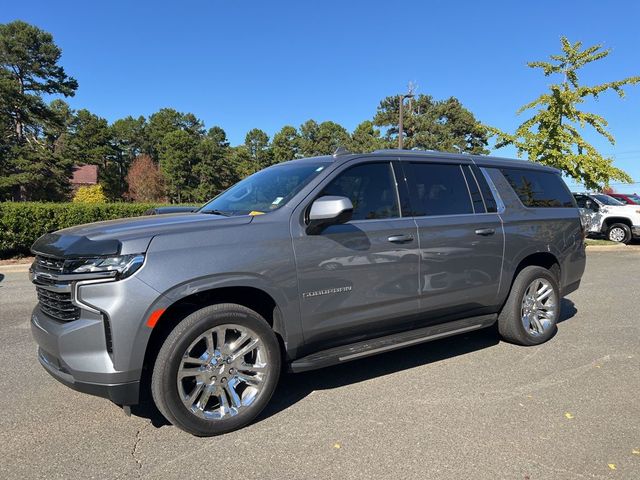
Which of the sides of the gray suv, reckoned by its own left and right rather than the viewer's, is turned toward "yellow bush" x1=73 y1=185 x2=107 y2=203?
right

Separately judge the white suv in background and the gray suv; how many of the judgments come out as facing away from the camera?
0

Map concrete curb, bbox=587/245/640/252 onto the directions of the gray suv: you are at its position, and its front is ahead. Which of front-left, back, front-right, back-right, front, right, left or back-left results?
back

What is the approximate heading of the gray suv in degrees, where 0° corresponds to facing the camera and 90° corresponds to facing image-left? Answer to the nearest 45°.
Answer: approximately 45°

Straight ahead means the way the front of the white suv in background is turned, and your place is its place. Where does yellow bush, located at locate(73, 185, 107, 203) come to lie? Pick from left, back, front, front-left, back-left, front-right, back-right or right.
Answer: back-right

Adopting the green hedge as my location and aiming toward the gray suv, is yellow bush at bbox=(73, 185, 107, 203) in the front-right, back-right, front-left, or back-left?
back-left

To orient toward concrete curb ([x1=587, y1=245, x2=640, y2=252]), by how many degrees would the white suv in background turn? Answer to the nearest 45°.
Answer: approximately 45° to its right

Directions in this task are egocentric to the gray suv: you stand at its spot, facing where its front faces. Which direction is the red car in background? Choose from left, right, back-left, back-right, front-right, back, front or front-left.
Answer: back

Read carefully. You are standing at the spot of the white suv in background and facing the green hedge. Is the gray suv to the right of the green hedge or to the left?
left

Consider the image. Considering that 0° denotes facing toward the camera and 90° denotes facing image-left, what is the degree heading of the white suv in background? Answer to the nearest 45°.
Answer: approximately 315°

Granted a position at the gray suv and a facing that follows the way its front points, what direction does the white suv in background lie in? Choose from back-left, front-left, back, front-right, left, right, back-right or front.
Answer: back
